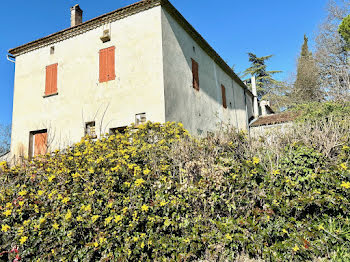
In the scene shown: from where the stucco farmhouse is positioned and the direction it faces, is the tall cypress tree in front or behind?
behind

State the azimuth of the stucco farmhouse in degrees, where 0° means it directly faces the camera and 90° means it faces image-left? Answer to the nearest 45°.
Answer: approximately 45°
